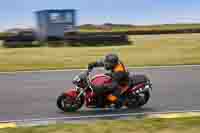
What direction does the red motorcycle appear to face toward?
to the viewer's left
